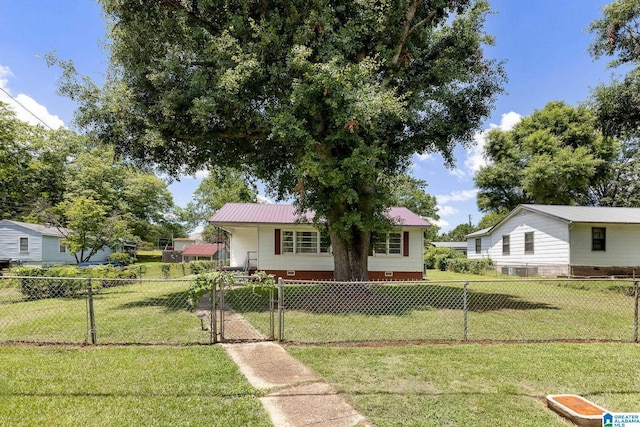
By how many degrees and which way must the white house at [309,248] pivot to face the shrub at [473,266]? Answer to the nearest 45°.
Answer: approximately 135° to its left

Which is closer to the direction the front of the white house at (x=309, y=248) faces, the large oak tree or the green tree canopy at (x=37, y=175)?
the large oak tree

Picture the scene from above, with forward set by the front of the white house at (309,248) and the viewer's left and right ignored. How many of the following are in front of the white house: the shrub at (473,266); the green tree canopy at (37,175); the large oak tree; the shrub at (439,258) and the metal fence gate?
2

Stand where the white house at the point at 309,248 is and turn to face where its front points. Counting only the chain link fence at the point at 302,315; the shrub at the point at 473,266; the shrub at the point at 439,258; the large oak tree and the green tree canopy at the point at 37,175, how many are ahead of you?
2

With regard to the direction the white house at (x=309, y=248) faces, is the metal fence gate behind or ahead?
ahead

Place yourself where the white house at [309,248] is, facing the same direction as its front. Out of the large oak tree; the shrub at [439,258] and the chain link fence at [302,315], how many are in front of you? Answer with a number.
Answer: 2

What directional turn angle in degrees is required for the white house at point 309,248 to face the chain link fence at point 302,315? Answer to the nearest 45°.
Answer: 0° — it already faces it

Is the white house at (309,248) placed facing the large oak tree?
yes

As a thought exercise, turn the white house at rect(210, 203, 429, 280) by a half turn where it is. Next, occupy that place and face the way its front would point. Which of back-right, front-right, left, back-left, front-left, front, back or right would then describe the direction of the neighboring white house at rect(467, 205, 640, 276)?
right

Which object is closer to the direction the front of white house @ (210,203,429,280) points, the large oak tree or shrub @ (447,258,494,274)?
the large oak tree

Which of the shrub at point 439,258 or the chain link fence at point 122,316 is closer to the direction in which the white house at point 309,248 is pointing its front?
the chain link fence

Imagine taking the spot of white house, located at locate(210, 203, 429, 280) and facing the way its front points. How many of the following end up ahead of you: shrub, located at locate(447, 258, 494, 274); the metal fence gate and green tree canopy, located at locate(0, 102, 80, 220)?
1

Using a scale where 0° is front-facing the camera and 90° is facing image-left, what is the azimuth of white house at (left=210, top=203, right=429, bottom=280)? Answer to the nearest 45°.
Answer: approximately 0°

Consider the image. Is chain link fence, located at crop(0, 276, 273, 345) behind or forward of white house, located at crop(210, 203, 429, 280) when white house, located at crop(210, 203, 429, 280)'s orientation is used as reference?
forward
